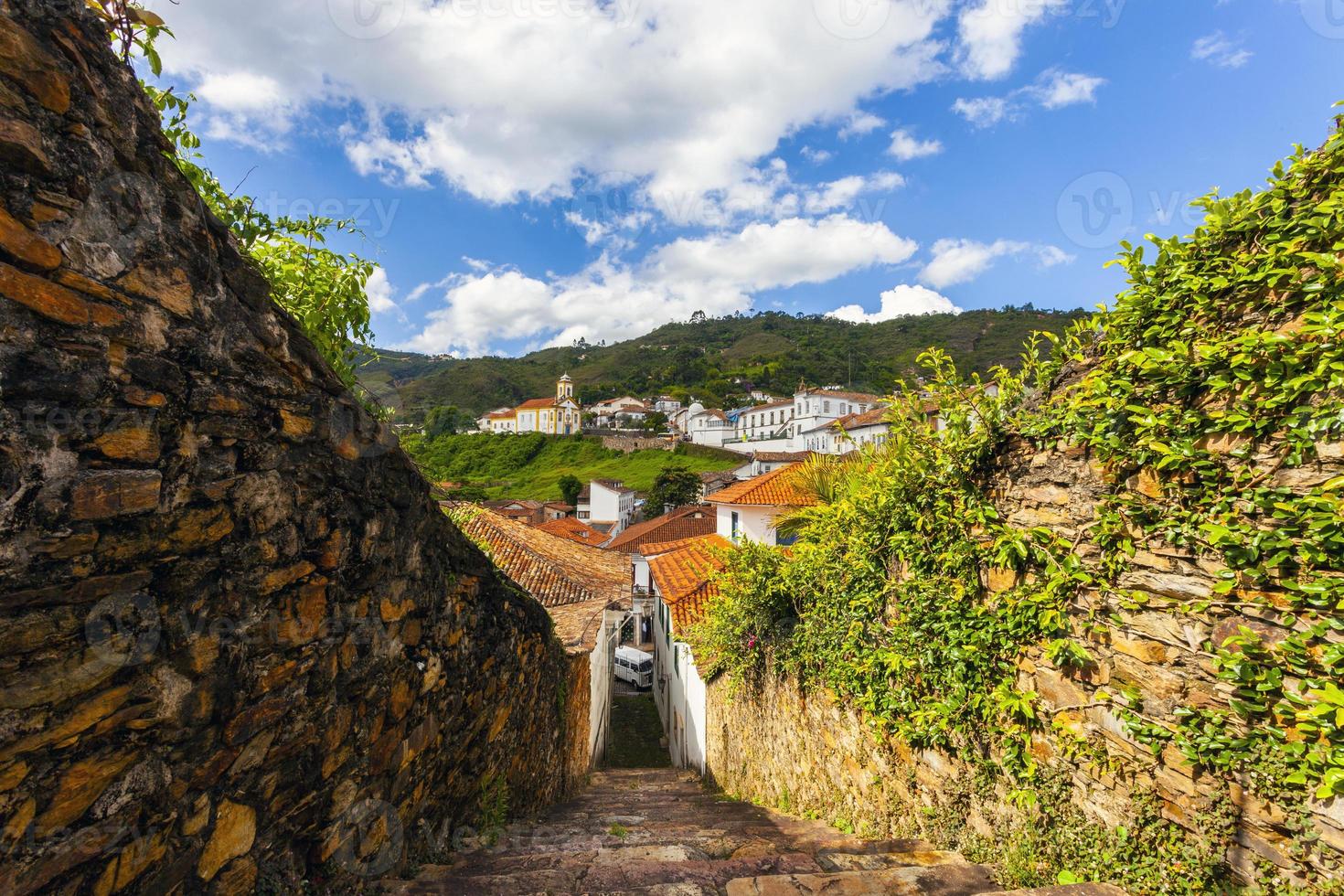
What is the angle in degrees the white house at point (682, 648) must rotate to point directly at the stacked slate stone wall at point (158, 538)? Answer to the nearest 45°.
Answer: approximately 90° to its left

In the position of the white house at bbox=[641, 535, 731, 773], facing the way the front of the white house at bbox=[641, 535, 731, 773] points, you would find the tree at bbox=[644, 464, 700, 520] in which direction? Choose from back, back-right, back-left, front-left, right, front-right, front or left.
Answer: right

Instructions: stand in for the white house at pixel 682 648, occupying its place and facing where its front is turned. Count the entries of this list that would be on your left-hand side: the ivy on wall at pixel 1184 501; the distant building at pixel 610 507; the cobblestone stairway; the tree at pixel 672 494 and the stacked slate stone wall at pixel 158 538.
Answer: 3

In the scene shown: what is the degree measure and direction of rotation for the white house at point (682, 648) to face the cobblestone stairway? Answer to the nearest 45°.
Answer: approximately 90° to its left

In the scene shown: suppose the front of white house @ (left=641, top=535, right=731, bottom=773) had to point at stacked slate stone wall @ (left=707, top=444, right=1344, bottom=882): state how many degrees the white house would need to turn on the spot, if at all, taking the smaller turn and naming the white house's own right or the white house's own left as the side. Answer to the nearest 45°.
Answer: approximately 90° to the white house's own left

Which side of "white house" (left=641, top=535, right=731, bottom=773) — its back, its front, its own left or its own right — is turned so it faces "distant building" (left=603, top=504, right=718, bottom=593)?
right

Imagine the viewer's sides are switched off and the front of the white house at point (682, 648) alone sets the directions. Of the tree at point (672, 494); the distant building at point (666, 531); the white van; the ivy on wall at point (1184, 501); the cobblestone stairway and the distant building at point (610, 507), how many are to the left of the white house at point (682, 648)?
2

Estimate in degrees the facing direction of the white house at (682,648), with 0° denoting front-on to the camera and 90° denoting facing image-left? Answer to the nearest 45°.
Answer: approximately 90°

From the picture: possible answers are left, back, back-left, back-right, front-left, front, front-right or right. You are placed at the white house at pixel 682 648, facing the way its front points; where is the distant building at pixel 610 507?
right

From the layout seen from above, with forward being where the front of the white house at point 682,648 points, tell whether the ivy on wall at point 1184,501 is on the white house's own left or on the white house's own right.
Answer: on the white house's own left
